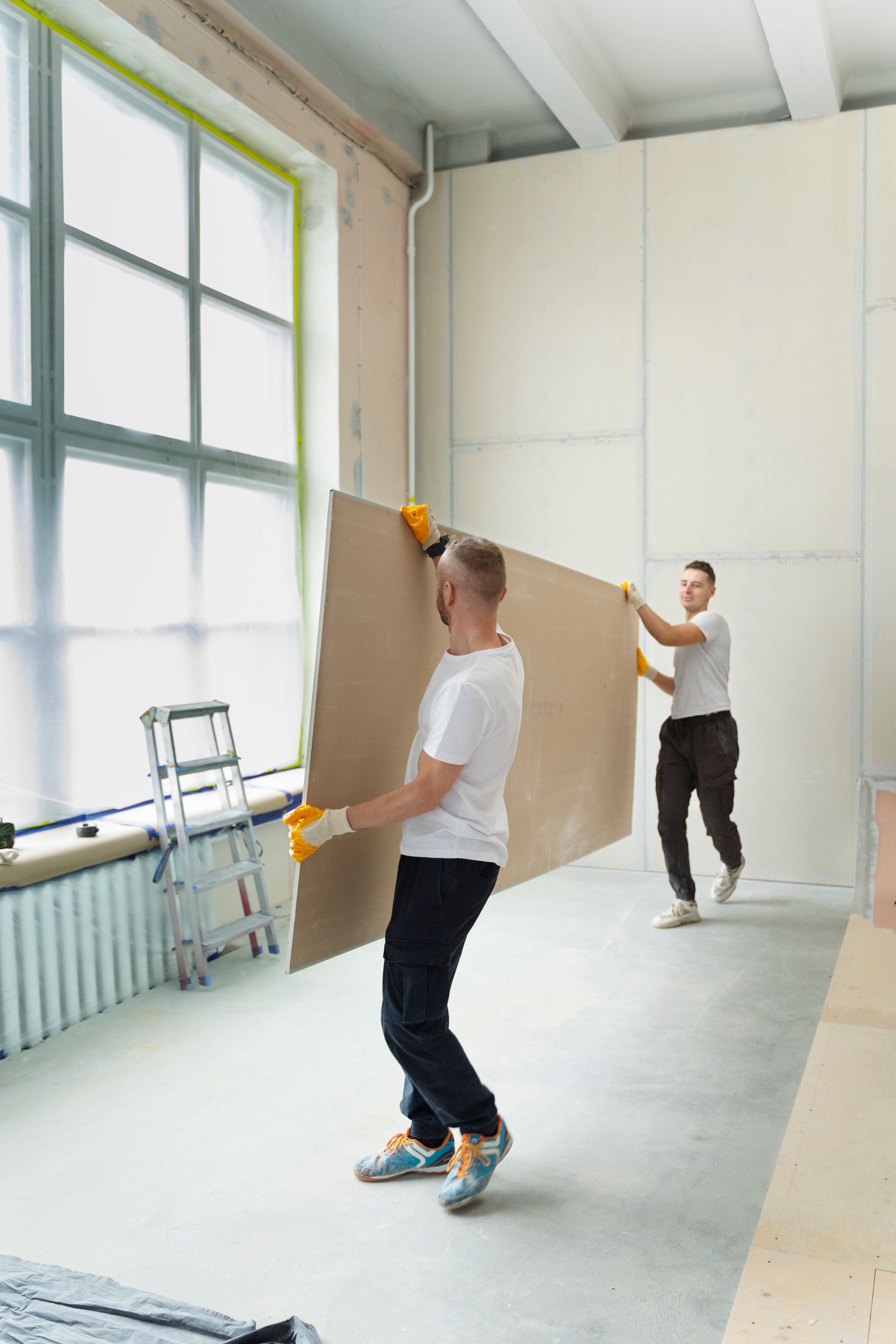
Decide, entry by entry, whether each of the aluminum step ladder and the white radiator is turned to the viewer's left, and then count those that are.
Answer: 0

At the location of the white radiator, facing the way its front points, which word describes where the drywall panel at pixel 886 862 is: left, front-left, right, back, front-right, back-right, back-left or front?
front-left

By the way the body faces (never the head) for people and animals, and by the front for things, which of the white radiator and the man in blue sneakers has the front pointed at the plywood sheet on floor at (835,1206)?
the white radiator

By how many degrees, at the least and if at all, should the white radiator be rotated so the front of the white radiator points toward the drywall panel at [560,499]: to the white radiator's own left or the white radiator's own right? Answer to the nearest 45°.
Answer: approximately 90° to the white radiator's own left

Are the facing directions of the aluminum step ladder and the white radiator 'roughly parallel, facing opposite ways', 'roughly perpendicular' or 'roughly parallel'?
roughly parallel

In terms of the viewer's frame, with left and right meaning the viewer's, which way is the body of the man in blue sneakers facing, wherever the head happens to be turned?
facing to the left of the viewer

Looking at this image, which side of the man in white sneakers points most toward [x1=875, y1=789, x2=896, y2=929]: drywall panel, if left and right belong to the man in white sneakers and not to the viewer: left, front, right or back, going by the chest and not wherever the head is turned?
left

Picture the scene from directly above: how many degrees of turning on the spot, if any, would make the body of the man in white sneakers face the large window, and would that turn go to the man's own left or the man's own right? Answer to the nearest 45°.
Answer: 0° — they already face it

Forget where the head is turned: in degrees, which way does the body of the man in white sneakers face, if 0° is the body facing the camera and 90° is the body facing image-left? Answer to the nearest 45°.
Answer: approximately 45°

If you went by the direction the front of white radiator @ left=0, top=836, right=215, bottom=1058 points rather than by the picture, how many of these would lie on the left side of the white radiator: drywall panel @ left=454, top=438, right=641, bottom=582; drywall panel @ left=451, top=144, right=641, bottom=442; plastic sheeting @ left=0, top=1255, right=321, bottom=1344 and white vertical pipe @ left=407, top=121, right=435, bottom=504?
3

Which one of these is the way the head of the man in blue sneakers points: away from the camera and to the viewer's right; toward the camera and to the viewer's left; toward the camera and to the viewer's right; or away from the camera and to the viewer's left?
away from the camera and to the viewer's left

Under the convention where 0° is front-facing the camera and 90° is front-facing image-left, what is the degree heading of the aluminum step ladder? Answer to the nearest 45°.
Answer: approximately 315°

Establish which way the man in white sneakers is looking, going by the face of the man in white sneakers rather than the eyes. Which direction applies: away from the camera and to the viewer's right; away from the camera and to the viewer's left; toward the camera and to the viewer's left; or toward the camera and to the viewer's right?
toward the camera and to the viewer's left
